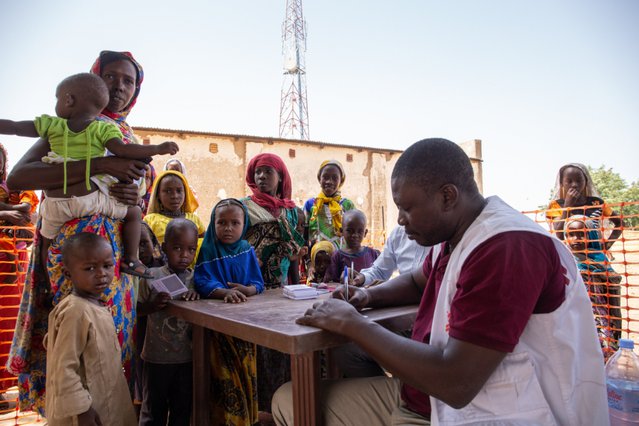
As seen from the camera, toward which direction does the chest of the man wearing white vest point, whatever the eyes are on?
to the viewer's left

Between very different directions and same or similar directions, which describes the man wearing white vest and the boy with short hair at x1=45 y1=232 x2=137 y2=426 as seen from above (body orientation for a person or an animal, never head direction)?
very different directions

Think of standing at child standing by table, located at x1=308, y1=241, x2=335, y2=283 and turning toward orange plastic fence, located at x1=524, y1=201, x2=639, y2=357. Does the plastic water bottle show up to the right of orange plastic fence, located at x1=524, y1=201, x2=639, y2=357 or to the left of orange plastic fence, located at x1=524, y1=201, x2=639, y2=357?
right

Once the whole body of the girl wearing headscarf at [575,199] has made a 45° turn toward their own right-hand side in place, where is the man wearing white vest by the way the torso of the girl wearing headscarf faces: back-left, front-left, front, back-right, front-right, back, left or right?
front-left

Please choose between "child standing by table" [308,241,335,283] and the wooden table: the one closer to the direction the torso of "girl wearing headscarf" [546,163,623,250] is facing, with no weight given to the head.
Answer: the wooden table

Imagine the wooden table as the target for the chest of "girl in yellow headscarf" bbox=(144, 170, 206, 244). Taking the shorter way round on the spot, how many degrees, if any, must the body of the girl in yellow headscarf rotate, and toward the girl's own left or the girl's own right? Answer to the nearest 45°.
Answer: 0° — they already face it

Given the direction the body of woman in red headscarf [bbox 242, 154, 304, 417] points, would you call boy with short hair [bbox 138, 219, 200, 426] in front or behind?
in front

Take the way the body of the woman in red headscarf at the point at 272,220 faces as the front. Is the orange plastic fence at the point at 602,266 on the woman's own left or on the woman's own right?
on the woman's own left

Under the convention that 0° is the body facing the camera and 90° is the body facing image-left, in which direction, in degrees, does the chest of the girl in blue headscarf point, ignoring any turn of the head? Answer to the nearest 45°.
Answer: approximately 0°

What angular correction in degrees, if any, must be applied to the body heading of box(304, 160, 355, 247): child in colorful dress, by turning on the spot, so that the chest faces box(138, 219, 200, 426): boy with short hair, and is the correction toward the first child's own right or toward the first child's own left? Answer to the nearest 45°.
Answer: approximately 45° to the first child's own right
